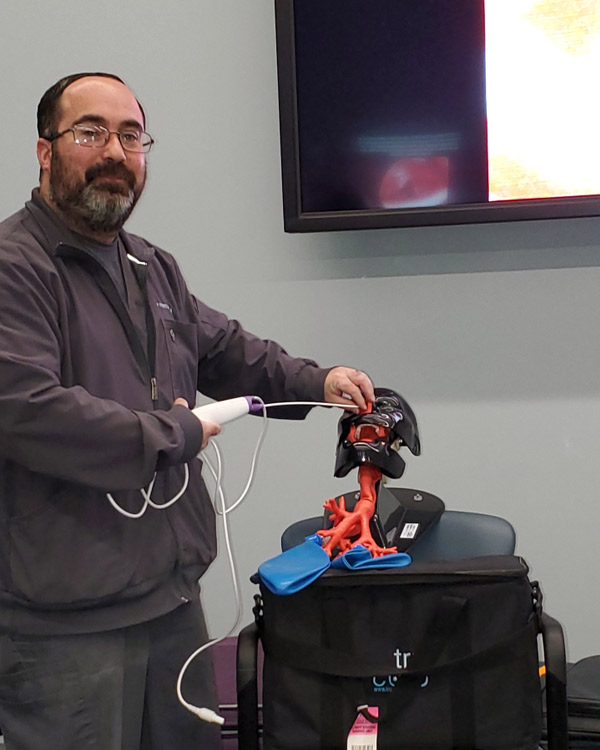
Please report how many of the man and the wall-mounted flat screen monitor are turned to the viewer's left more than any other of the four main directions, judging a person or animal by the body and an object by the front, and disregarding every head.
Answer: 0

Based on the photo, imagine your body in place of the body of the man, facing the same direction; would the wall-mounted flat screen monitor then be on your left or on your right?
on your left

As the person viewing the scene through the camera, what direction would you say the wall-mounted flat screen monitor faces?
facing the viewer

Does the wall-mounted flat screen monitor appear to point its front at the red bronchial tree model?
yes

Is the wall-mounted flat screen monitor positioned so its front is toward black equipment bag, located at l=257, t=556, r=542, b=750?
yes

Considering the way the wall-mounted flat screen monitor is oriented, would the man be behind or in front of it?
in front

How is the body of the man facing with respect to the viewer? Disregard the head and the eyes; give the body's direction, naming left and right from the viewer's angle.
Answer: facing the viewer and to the right of the viewer
